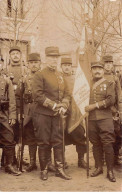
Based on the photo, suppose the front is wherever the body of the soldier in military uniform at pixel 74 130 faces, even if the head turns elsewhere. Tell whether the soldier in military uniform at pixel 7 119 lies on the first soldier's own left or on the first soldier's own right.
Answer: on the first soldier's own right

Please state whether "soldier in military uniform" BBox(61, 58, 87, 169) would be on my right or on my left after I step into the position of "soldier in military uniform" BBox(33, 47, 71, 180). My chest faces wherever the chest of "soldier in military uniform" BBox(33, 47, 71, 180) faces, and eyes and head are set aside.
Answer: on my left

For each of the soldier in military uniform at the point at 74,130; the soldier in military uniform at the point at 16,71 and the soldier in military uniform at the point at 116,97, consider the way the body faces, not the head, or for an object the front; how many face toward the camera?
3

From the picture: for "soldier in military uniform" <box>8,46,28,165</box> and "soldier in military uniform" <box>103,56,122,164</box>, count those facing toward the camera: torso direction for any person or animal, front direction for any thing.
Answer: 2

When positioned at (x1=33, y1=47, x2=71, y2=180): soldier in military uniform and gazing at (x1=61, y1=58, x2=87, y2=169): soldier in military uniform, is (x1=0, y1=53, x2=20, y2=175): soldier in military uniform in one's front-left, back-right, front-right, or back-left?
back-left

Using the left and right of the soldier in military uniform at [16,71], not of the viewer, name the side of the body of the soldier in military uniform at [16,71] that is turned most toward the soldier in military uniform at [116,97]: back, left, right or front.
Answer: left

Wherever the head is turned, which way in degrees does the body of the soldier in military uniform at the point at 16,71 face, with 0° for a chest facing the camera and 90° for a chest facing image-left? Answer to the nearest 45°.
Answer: approximately 0°

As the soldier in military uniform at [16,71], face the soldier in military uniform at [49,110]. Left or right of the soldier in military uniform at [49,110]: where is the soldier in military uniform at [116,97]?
left
